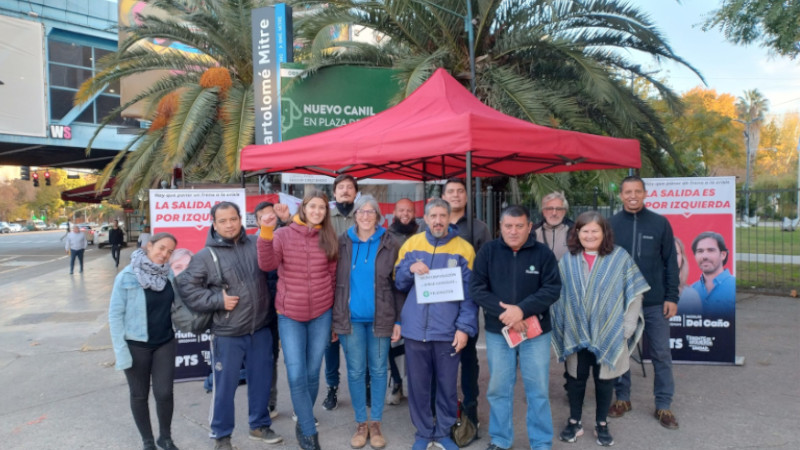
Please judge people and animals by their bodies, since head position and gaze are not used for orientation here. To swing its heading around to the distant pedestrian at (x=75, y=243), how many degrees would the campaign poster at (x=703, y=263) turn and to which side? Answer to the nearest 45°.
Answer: approximately 90° to its right

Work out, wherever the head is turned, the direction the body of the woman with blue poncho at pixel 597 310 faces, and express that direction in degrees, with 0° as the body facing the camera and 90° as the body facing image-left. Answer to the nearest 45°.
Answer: approximately 0°

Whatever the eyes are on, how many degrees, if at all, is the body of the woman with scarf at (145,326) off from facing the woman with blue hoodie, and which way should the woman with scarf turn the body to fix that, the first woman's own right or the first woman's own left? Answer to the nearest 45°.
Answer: approximately 45° to the first woman's own left

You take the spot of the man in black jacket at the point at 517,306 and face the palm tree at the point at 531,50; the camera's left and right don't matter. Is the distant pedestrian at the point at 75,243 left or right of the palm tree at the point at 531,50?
left

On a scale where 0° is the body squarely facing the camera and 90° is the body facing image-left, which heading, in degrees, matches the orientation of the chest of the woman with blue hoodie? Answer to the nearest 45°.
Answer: approximately 0°

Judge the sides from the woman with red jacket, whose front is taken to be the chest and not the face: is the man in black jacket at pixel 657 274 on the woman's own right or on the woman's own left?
on the woman's own left

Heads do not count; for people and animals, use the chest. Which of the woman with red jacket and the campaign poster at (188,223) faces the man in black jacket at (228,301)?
the campaign poster

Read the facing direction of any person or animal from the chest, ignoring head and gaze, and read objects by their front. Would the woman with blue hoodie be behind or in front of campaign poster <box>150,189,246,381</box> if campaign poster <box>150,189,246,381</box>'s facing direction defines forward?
in front

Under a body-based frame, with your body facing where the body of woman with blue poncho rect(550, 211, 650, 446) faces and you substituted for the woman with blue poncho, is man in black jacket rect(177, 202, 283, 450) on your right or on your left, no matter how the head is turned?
on your right
